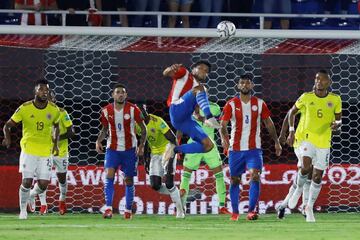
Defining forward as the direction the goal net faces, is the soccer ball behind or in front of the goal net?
in front

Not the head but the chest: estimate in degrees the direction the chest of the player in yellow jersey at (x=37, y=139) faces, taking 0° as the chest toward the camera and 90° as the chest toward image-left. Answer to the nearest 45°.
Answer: approximately 0°

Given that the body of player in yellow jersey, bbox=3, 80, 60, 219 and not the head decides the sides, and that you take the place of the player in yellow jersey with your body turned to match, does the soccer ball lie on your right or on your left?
on your left

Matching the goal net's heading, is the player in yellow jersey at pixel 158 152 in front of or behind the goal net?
in front

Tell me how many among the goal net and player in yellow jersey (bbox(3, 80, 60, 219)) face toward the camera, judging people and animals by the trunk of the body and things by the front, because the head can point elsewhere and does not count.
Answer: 2

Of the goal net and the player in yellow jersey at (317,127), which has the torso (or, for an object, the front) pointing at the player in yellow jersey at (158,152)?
the goal net

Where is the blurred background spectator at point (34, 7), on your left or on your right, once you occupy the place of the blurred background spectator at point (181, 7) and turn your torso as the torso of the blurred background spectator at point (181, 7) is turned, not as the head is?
on your right

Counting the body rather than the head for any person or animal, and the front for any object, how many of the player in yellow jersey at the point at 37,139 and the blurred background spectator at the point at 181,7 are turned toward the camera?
2
